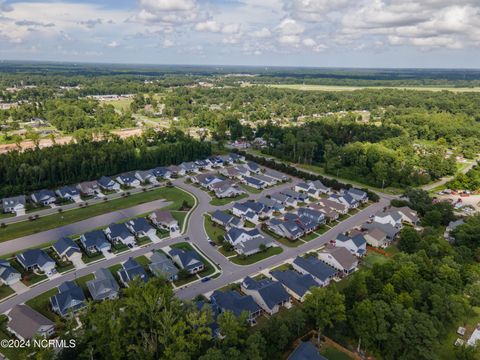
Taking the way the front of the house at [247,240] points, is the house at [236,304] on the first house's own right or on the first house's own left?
on the first house's own right

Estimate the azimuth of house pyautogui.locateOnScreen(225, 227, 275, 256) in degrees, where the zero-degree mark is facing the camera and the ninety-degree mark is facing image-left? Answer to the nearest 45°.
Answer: approximately 315°

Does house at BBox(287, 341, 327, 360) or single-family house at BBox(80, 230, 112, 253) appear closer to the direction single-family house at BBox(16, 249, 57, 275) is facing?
the house

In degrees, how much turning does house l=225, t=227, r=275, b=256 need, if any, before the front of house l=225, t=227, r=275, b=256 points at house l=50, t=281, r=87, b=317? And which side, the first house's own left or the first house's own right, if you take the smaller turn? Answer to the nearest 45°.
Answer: approximately 90° to the first house's own right

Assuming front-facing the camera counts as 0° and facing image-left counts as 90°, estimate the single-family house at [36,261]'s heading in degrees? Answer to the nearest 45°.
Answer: approximately 315°
